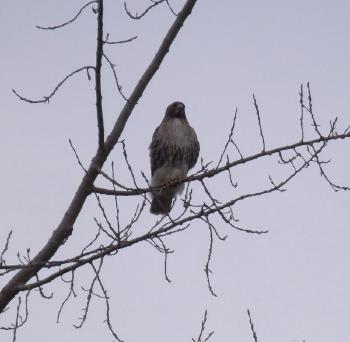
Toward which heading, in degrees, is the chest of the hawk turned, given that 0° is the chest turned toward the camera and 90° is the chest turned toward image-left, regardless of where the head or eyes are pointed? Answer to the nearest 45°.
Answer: approximately 0°
